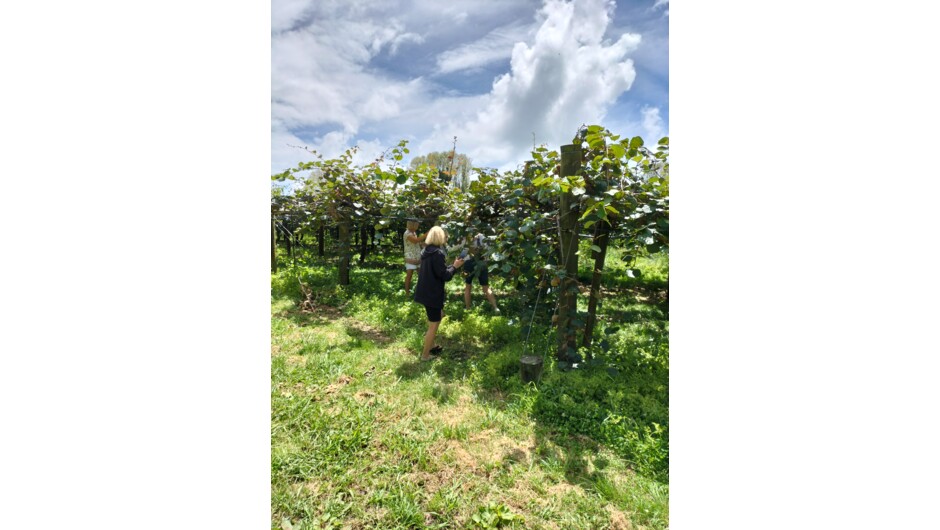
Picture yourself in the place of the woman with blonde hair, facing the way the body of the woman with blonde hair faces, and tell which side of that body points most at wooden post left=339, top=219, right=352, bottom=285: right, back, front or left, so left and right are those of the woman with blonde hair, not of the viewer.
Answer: left

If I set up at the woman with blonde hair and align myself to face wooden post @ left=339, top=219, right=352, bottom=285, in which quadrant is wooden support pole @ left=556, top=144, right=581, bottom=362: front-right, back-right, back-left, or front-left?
back-right

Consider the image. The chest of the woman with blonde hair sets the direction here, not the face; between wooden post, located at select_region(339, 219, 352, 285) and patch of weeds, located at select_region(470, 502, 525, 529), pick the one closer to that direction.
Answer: the wooden post

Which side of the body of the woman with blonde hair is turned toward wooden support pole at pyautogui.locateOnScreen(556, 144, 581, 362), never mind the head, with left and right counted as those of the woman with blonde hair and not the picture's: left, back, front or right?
right

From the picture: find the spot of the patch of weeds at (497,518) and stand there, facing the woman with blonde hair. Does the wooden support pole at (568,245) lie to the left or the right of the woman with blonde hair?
right

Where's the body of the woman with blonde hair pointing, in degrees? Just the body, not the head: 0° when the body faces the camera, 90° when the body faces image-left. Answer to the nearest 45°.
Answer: approximately 225°

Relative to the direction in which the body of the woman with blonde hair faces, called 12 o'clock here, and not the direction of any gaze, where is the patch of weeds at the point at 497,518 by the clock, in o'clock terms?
The patch of weeds is roughly at 4 o'clock from the woman with blonde hair.
